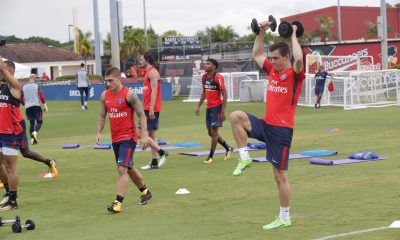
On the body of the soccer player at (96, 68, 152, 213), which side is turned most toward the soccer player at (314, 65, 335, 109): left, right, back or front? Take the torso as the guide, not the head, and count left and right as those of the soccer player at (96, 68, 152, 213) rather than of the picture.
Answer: back

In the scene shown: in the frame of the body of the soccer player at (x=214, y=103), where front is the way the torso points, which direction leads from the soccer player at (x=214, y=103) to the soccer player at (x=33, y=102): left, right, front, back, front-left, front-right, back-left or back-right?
right

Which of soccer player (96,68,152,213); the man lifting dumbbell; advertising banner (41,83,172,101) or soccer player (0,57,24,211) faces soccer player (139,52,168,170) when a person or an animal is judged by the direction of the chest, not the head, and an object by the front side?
the advertising banner

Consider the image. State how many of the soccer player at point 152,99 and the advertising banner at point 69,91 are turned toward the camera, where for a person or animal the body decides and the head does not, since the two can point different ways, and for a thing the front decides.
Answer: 1

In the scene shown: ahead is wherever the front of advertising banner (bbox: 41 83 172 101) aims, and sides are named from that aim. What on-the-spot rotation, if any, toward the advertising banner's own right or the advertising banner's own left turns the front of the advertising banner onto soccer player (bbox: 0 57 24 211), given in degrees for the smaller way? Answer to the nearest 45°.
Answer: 0° — it already faces them

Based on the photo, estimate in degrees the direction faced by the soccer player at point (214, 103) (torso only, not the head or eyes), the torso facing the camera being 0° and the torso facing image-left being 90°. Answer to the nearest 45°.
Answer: approximately 45°

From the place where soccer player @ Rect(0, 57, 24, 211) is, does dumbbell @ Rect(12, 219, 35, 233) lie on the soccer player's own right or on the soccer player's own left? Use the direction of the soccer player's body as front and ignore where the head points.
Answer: on the soccer player's own left

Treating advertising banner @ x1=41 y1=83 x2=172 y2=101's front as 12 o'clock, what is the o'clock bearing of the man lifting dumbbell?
The man lifting dumbbell is roughly at 12 o'clock from the advertising banner.

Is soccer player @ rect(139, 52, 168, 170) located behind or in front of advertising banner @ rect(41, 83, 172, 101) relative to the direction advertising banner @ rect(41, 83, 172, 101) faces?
in front

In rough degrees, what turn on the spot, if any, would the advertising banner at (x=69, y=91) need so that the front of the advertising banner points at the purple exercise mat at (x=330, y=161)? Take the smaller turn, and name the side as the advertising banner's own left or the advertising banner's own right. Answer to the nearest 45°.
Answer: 0° — it already faces it

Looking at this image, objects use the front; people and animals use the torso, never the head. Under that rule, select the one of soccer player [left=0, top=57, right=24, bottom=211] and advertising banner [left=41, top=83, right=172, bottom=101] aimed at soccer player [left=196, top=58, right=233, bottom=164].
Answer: the advertising banner

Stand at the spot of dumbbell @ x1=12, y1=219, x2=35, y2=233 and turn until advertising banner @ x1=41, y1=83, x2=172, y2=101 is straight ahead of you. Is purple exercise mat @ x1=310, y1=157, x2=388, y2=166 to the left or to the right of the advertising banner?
right

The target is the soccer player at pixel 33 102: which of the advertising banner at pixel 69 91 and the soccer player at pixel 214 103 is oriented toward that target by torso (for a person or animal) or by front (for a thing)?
the advertising banner
